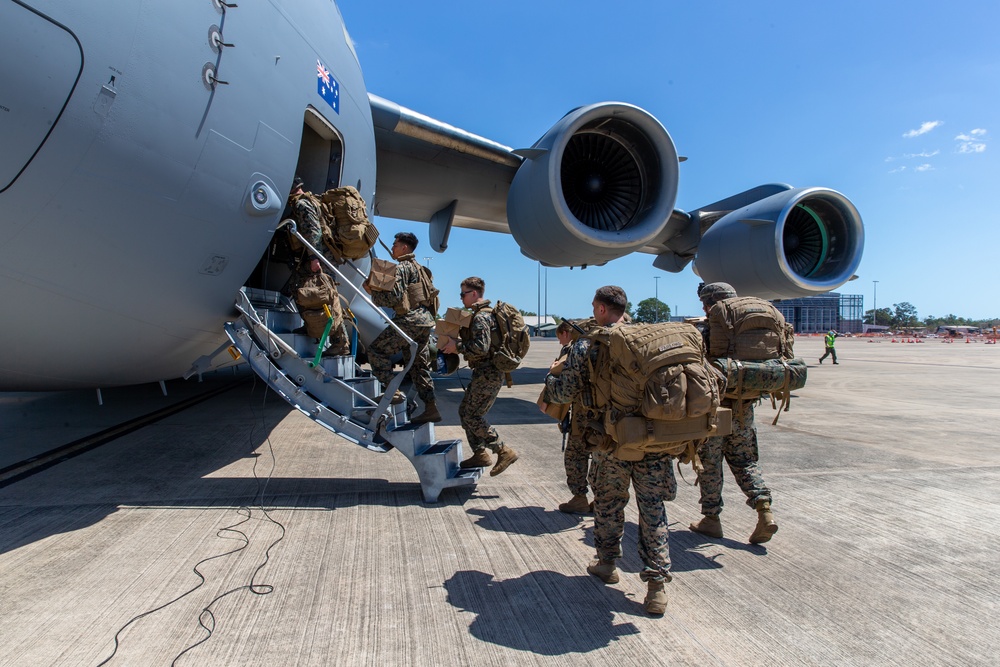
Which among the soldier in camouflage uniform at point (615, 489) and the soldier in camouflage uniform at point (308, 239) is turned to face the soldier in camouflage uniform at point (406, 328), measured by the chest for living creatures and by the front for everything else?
the soldier in camouflage uniform at point (615, 489)

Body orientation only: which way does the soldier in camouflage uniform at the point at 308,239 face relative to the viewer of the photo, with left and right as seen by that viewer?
facing to the left of the viewer

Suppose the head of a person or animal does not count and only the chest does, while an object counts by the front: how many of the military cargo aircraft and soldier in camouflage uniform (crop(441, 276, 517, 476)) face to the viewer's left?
1

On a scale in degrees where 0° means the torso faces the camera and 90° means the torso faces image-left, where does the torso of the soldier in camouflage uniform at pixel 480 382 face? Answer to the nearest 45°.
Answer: approximately 90°

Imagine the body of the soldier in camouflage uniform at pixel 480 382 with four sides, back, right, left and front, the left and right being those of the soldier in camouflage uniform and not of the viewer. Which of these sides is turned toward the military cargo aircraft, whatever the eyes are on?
front

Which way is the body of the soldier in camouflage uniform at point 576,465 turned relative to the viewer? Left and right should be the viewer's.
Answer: facing to the left of the viewer

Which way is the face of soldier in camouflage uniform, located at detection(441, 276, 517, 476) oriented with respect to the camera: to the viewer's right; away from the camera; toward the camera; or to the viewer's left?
to the viewer's left

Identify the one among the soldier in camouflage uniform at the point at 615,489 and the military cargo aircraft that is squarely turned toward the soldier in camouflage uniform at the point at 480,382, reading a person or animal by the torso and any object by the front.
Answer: the soldier in camouflage uniform at the point at 615,489

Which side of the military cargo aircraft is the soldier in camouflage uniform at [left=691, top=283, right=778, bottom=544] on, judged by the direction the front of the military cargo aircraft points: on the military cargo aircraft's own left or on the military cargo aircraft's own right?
on the military cargo aircraft's own left

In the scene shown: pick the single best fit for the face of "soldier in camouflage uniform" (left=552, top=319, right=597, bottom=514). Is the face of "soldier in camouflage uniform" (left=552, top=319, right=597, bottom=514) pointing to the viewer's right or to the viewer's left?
to the viewer's left

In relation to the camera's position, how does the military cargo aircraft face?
facing the viewer

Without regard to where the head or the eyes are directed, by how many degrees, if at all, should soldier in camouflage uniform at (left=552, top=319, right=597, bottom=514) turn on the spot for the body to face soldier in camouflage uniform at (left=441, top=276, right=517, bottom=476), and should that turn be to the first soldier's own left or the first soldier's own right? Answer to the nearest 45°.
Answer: approximately 45° to the first soldier's own right

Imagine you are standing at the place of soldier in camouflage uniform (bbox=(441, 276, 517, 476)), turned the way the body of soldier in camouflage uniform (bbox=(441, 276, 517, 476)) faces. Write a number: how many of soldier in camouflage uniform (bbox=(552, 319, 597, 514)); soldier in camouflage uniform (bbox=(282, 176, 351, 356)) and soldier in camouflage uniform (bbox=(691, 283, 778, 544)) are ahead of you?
1

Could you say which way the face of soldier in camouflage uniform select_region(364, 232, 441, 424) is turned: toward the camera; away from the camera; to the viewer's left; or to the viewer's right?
to the viewer's left
